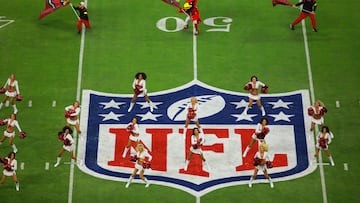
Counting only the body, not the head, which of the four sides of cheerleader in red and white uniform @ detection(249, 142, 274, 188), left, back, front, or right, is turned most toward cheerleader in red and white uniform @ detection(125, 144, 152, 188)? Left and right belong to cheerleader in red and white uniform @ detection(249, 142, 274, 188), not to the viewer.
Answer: right

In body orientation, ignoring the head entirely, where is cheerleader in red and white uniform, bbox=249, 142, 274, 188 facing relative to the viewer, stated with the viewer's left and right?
facing the viewer

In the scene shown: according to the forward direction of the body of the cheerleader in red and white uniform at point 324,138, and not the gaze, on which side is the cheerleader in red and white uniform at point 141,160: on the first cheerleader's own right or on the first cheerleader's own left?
on the first cheerleader's own right

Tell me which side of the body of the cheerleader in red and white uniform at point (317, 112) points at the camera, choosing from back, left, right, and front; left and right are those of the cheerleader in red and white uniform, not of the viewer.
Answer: front
